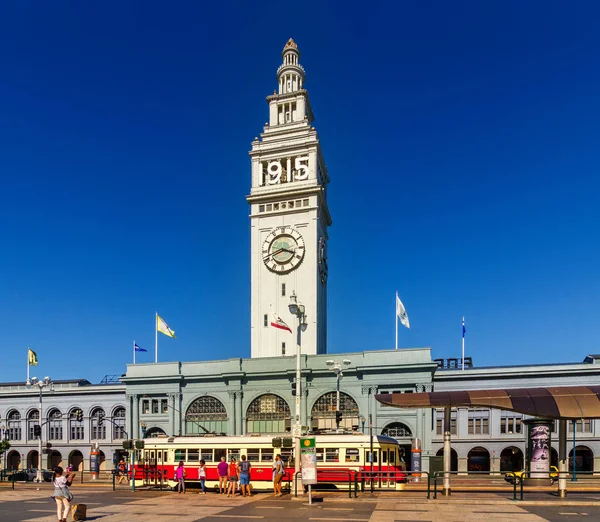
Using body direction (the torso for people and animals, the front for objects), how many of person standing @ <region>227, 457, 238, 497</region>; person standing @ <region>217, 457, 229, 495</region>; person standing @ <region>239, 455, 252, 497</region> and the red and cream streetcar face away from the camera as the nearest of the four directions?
3

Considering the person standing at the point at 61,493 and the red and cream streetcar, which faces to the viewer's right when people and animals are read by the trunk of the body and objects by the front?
the red and cream streetcar

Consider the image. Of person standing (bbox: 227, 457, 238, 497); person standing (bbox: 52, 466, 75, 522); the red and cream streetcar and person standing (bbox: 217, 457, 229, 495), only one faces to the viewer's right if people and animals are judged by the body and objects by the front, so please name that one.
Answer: the red and cream streetcar

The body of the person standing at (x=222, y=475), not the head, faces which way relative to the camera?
away from the camera

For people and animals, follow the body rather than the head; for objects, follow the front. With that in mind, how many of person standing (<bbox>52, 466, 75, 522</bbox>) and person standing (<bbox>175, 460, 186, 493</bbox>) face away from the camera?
2

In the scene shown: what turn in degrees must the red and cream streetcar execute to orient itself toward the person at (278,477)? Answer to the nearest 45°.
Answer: approximately 90° to its right

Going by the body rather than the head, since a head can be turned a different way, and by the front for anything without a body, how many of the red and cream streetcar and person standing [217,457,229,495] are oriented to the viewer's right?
1

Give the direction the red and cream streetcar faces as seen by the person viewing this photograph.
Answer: facing to the right of the viewer

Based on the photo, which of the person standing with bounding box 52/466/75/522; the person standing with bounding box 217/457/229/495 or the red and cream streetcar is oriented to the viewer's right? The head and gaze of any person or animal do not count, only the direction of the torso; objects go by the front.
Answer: the red and cream streetcar

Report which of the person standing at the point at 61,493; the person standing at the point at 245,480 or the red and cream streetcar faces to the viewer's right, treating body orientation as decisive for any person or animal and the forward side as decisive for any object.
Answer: the red and cream streetcar

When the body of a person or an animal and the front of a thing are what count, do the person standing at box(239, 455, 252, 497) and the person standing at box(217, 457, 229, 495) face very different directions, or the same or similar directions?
same or similar directions

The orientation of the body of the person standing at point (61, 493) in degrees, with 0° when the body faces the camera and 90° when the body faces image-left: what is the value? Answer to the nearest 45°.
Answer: approximately 180°

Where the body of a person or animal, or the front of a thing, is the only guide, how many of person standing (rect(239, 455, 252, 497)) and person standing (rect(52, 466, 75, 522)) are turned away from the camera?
2
